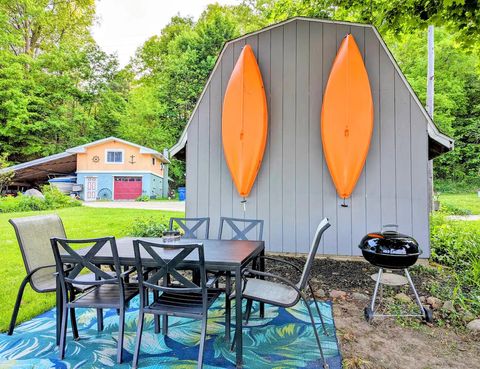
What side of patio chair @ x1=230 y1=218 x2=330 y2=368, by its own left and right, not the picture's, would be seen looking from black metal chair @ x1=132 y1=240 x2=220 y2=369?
front

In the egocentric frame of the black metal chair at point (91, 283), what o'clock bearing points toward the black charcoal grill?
The black charcoal grill is roughly at 2 o'clock from the black metal chair.

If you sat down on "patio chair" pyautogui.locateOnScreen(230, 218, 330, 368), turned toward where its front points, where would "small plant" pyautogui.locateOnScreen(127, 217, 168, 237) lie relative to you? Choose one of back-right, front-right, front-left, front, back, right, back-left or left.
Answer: front-right

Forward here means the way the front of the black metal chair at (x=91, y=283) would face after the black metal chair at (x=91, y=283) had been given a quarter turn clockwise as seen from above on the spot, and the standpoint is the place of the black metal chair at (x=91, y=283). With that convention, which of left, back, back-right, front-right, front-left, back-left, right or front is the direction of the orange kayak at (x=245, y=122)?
left

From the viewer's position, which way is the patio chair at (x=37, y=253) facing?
facing the viewer and to the right of the viewer

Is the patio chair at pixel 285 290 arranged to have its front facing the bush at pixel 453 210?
no

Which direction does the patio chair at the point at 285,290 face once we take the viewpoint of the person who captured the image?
facing to the left of the viewer

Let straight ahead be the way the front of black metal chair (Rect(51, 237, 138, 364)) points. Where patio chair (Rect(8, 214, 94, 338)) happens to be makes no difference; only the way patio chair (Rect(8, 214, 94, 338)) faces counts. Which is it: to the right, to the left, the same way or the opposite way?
to the right

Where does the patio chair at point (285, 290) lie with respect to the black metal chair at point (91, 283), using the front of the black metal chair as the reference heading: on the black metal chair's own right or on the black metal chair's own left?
on the black metal chair's own right

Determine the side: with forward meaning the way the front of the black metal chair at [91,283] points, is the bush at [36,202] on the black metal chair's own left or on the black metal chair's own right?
on the black metal chair's own left

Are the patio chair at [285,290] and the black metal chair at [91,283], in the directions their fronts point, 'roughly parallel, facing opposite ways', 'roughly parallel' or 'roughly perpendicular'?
roughly perpendicular

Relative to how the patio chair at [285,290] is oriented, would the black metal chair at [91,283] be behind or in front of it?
in front

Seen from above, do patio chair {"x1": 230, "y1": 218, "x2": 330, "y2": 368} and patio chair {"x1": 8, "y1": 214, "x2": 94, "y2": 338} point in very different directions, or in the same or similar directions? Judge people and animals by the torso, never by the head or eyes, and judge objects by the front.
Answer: very different directions

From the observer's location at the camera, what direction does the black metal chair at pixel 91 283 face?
facing away from the viewer and to the right of the viewer

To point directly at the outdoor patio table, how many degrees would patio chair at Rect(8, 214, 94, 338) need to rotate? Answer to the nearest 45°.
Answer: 0° — it already faces it
